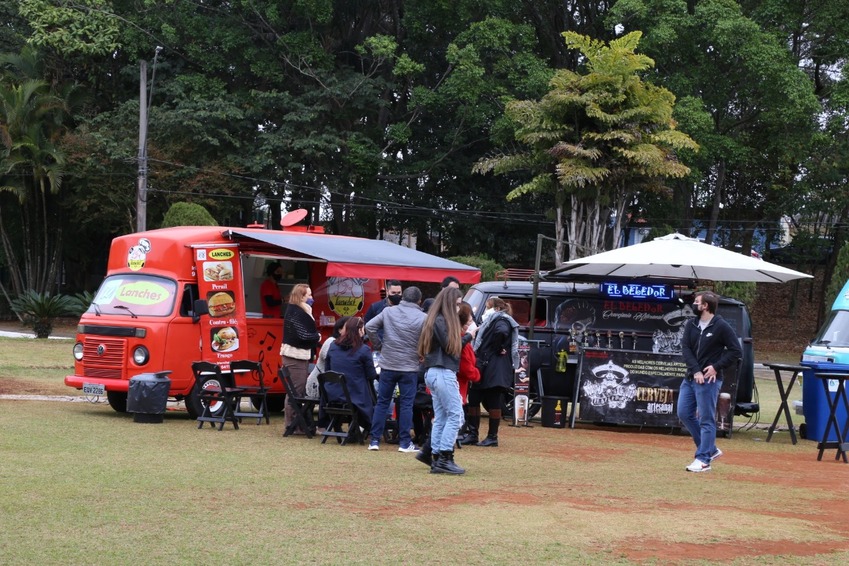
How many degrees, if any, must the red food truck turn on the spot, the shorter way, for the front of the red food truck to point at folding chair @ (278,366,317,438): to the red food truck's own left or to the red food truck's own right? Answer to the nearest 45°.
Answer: approximately 90° to the red food truck's own left

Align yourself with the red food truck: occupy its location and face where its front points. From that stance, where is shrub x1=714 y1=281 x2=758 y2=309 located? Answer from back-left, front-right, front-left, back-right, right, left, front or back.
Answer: back

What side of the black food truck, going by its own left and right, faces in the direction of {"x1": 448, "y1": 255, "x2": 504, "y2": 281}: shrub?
right

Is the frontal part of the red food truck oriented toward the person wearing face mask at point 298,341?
no

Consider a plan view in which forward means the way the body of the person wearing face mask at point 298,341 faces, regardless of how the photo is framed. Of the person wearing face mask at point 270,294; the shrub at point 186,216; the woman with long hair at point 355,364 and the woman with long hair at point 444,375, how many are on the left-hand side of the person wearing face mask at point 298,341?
2

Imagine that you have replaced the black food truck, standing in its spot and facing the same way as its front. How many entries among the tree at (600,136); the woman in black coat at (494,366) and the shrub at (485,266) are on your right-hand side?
2

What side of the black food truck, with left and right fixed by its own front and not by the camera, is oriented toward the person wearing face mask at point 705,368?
left

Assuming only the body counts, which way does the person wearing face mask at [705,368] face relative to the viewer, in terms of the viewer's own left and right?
facing the viewer and to the left of the viewer

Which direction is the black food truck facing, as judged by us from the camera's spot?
facing to the left of the viewer

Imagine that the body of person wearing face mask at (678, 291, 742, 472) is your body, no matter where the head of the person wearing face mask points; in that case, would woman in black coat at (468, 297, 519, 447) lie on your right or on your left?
on your right

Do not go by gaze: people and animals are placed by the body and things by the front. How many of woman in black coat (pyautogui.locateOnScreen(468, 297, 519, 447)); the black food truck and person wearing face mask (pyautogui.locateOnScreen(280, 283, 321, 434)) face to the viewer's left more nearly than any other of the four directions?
2
